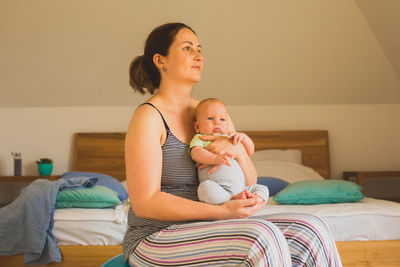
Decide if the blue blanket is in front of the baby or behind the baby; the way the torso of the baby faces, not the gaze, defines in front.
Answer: behind

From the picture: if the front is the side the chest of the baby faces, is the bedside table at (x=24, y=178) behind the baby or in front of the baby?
behind

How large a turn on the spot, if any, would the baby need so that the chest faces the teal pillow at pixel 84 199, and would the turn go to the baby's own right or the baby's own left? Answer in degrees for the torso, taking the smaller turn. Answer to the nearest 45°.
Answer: approximately 180°

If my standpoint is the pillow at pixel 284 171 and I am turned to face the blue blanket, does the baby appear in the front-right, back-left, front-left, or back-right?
front-left

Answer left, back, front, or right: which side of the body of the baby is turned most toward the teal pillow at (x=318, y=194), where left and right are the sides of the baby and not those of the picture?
left

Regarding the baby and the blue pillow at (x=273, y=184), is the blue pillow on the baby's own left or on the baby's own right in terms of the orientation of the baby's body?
on the baby's own left

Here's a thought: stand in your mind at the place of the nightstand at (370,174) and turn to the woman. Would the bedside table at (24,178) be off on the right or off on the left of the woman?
right

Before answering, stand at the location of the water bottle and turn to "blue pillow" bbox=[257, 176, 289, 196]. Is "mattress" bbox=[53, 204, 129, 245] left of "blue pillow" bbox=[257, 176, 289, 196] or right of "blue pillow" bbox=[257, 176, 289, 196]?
right
